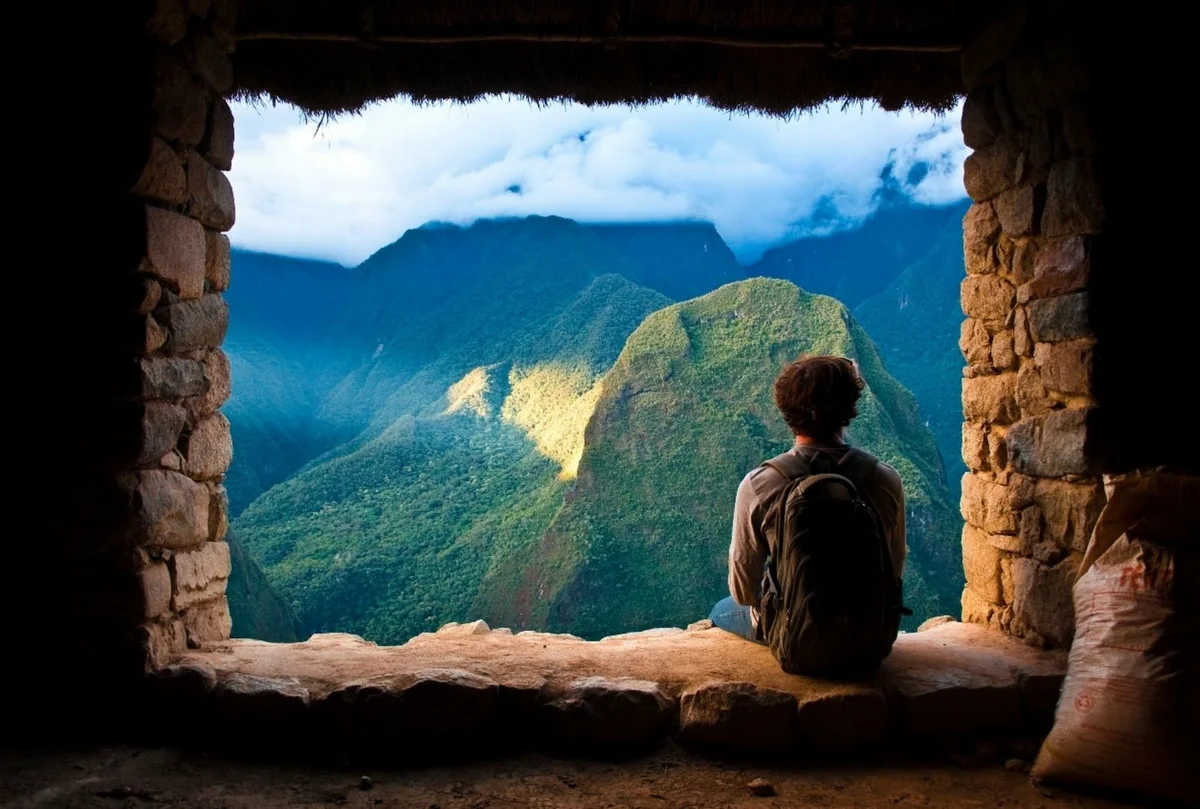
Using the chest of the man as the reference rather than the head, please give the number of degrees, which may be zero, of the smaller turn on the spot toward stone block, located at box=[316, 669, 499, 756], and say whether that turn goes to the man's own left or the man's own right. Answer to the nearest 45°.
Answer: approximately 135° to the man's own left

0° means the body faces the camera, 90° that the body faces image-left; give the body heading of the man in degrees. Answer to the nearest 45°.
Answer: approximately 180°

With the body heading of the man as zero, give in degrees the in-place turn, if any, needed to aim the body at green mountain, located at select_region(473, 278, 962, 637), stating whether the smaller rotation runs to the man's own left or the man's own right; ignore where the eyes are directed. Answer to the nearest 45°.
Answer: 0° — they already face it

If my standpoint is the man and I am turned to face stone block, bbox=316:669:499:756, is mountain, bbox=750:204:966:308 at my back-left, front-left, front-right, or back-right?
back-right

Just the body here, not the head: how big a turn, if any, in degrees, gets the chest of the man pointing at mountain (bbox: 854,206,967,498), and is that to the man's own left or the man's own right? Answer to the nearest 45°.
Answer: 0° — they already face it

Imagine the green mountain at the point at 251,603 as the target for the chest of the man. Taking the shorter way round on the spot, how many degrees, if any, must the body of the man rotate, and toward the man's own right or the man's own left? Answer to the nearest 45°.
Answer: approximately 45° to the man's own left

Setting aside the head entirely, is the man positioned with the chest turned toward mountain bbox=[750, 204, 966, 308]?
yes
